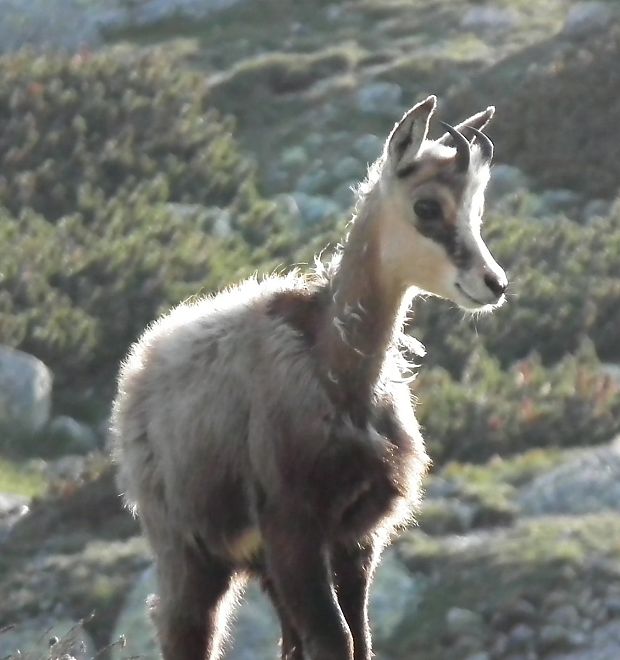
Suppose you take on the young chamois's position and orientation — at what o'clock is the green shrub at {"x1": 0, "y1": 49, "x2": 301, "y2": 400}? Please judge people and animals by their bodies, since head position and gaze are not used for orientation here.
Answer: The green shrub is roughly at 7 o'clock from the young chamois.

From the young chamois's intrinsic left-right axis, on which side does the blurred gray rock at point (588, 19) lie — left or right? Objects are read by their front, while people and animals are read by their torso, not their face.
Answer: on its left

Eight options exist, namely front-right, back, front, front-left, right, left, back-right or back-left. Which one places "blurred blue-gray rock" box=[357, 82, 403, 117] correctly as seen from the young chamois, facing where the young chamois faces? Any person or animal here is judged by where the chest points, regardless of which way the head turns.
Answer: back-left

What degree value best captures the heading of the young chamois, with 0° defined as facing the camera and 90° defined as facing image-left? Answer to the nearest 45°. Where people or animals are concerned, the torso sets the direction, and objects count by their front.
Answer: approximately 315°

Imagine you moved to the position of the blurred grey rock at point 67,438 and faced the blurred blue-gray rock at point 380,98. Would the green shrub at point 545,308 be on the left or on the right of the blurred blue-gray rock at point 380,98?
right

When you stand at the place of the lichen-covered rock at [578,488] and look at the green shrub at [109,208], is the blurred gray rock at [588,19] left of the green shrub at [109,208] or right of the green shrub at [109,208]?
right

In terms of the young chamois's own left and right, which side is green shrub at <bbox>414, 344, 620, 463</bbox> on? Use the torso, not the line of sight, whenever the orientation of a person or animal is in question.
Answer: on its left

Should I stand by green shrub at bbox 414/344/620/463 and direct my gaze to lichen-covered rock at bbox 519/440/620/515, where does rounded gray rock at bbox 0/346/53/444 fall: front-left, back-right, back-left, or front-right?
back-right
